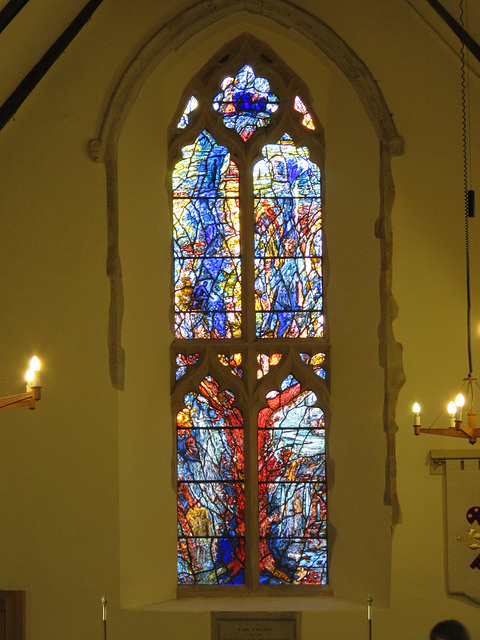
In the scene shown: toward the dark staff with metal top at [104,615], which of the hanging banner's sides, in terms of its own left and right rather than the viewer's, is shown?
right

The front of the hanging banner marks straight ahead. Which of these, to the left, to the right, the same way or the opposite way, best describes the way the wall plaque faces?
the same way

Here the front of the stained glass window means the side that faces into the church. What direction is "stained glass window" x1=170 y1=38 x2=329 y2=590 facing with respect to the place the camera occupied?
facing the viewer

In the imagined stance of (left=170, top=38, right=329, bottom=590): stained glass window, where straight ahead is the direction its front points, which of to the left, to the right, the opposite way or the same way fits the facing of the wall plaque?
the same way

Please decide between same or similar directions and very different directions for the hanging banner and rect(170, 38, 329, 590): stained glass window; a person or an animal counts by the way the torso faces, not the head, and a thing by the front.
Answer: same or similar directions

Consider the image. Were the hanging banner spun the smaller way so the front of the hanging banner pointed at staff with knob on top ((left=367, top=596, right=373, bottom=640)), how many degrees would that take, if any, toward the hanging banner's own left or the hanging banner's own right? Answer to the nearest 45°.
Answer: approximately 45° to the hanging banner's own right

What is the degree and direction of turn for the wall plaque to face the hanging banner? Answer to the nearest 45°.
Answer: approximately 90° to its left

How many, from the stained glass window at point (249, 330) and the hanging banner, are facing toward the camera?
2

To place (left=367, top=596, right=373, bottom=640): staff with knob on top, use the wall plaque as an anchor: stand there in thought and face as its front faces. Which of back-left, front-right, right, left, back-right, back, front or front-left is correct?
front-left
